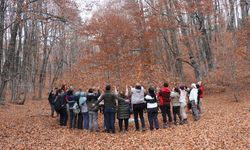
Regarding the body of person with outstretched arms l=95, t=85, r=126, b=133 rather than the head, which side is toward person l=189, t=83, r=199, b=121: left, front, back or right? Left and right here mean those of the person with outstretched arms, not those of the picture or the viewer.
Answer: right

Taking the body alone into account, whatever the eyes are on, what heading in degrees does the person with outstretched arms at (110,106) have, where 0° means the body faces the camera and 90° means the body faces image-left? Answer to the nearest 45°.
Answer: approximately 180°
